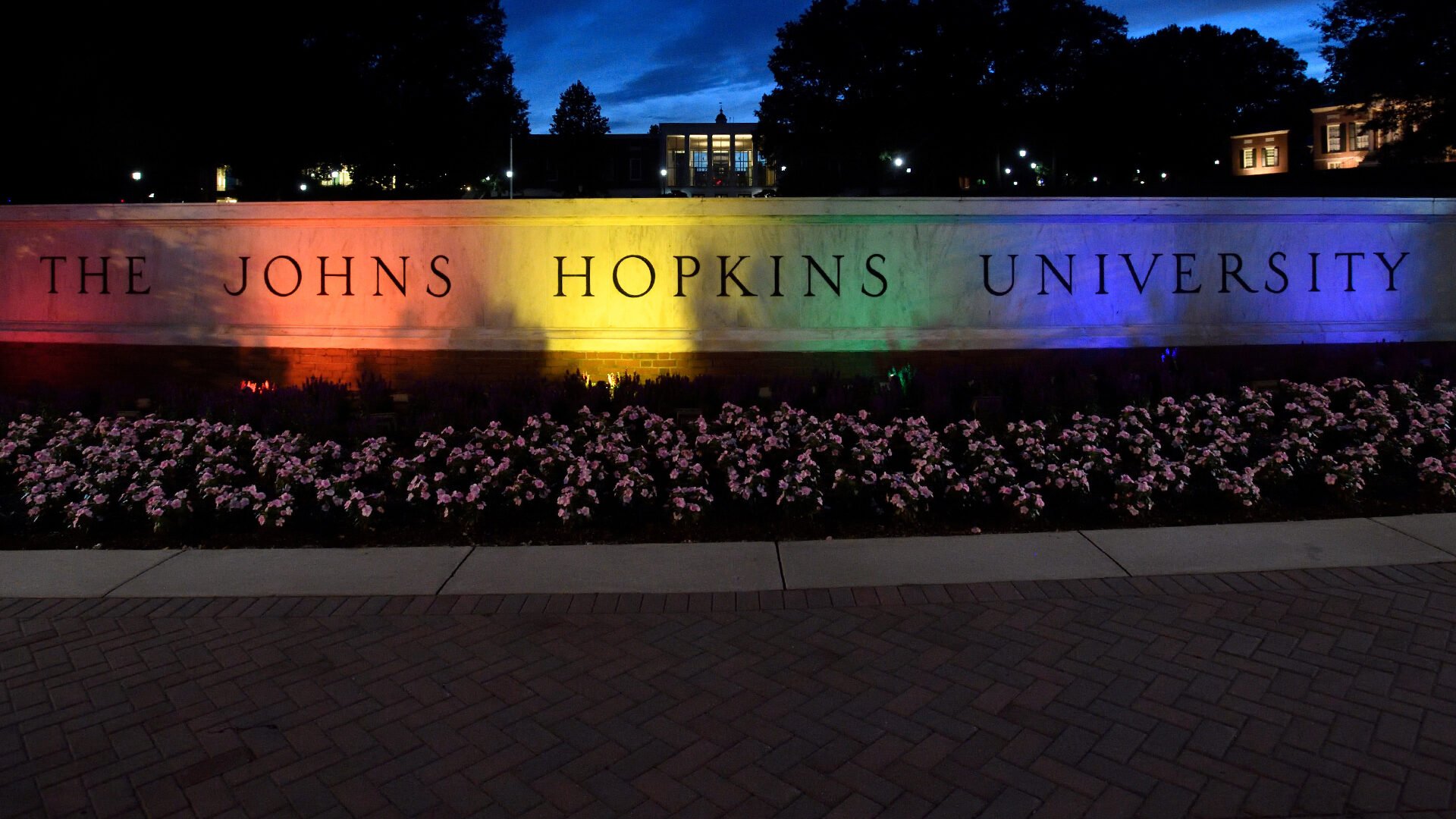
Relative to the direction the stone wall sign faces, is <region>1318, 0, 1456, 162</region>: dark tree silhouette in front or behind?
behind

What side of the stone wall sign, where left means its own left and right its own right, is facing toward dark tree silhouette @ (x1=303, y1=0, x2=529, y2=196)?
back

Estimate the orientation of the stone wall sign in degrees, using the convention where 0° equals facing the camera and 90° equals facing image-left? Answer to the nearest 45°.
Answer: approximately 0°
